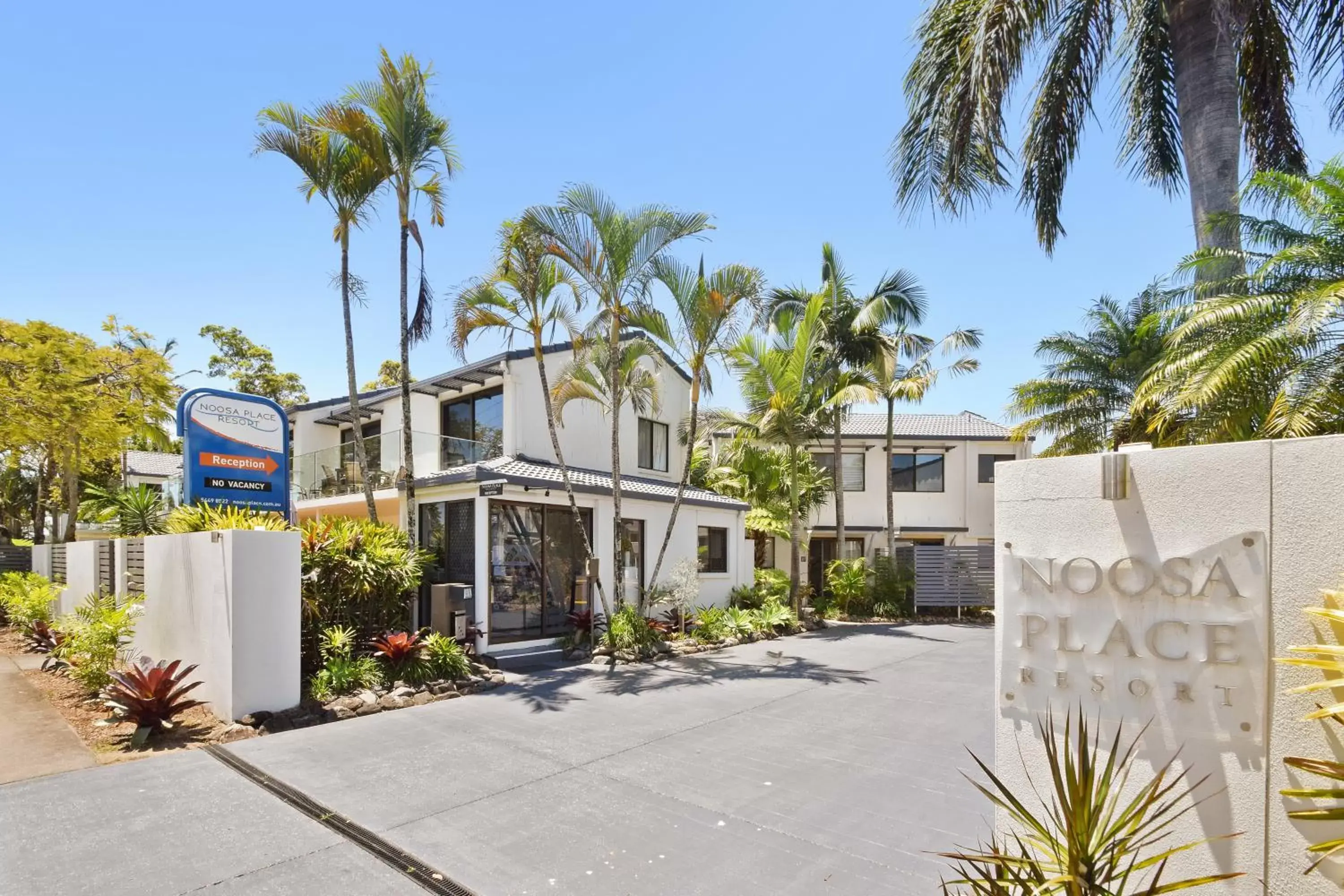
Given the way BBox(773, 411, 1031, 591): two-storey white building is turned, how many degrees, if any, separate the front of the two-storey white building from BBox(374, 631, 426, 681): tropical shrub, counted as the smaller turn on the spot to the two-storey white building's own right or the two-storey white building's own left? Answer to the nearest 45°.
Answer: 0° — it already faces it

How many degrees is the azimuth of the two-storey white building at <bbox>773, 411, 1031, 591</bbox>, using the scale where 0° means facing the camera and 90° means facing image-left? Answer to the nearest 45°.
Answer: approximately 0°

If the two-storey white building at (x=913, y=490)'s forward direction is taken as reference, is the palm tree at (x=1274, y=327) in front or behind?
in front

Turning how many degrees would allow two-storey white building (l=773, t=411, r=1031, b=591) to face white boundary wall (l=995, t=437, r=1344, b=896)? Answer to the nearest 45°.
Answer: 0° — it already faces it

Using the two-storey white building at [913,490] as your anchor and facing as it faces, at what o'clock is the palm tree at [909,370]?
The palm tree is roughly at 12 o'clock from the two-storey white building.

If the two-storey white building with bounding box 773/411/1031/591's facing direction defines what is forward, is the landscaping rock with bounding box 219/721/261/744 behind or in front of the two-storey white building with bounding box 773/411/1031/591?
in front

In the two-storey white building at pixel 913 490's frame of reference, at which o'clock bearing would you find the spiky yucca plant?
The spiky yucca plant is roughly at 12 o'clock from the two-storey white building.
